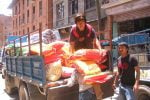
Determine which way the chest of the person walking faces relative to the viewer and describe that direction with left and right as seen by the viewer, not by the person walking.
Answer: facing the viewer and to the left of the viewer

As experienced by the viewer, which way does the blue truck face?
facing away from the viewer and to the left of the viewer

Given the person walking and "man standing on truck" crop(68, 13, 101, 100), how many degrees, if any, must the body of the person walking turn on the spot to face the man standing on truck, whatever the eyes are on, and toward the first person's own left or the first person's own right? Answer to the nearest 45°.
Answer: approximately 45° to the first person's own right

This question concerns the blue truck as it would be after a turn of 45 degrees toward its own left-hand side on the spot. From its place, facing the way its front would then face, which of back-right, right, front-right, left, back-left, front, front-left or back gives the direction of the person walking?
back
